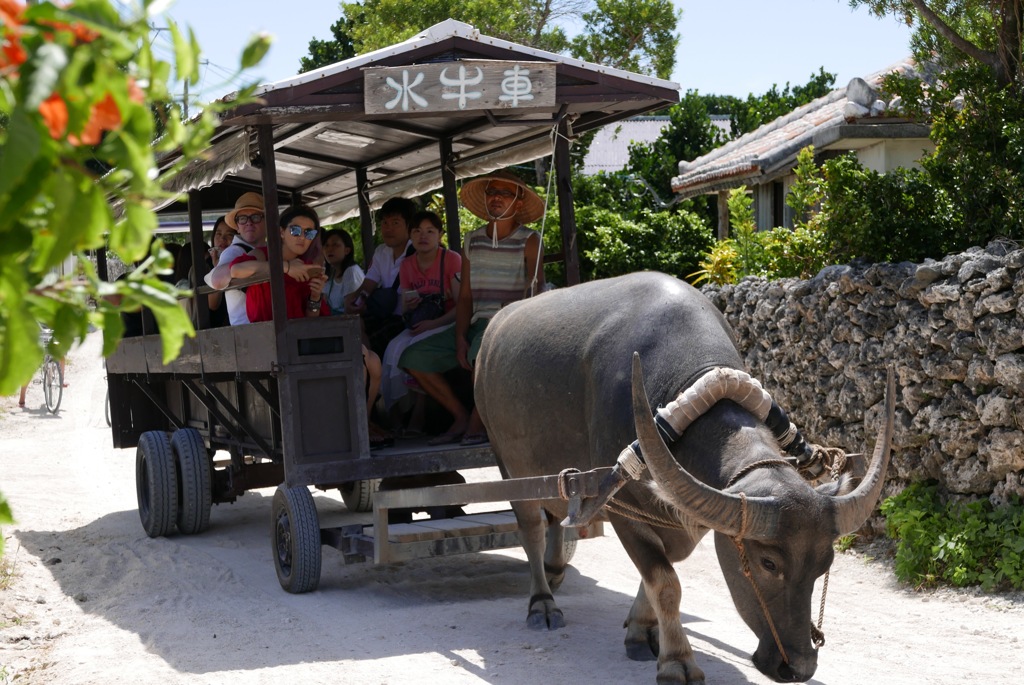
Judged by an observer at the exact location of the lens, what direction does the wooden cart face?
facing the viewer and to the right of the viewer

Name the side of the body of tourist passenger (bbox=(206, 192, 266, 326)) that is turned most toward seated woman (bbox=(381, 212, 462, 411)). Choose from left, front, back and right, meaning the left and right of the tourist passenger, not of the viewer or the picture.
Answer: left

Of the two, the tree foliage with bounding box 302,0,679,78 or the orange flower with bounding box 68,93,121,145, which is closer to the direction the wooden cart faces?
the orange flower

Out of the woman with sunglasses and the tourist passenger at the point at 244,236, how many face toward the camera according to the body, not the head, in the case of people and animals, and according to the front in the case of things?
2

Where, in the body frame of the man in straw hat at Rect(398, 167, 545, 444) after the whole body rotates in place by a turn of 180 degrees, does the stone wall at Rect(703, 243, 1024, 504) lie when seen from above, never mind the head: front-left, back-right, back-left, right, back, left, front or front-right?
front-right

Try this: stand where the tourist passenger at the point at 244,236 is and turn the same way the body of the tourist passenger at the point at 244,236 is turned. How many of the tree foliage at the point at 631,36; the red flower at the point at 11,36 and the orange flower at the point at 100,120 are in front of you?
2

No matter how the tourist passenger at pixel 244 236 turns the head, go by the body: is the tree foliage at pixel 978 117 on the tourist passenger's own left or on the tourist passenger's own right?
on the tourist passenger's own left

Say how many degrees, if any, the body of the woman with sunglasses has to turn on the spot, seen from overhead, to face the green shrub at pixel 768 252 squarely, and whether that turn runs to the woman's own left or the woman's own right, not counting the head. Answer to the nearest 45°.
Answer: approximately 135° to the woman's own left

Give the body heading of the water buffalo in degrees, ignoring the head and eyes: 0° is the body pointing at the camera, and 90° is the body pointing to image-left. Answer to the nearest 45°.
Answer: approximately 315°

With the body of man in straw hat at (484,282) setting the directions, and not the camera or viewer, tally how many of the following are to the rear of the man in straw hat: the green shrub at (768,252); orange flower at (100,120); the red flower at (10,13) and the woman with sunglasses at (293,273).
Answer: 1

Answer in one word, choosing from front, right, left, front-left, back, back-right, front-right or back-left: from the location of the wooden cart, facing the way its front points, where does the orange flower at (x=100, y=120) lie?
front-right
